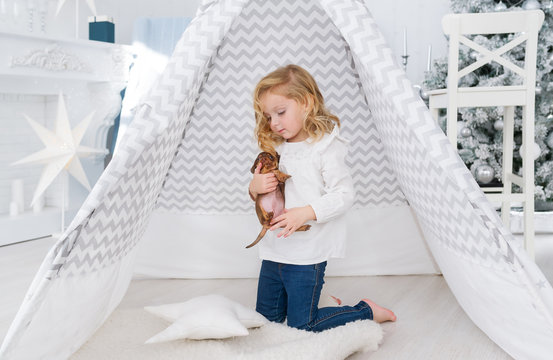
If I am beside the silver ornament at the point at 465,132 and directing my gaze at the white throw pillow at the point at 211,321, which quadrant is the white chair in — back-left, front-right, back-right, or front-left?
front-left

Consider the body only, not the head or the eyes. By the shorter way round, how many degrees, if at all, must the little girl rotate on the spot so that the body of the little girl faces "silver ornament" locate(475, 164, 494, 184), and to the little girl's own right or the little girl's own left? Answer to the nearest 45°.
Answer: approximately 180°

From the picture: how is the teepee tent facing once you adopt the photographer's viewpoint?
facing the viewer

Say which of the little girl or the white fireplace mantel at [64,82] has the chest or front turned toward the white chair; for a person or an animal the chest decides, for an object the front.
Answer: the white fireplace mantel

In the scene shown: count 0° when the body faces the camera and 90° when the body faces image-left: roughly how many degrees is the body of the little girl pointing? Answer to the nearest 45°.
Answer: approximately 45°

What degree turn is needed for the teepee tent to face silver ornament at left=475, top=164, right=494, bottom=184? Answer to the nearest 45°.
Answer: approximately 135° to its left

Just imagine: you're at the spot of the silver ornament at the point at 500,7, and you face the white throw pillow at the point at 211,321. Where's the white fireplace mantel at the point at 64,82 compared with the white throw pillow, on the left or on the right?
right

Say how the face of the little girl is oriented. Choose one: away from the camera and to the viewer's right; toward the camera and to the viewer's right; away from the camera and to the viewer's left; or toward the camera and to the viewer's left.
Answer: toward the camera and to the viewer's left

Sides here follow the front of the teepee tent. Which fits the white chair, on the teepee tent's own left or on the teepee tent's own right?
on the teepee tent's own left

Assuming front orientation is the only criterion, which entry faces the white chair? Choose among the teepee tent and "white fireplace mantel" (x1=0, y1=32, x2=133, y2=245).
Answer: the white fireplace mantel

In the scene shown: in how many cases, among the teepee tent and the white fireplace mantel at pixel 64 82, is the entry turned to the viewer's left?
0

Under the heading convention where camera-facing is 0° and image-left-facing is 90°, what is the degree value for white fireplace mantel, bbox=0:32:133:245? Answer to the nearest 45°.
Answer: approximately 315°

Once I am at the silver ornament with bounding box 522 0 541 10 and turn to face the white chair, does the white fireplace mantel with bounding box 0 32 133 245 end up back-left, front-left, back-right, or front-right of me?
front-right

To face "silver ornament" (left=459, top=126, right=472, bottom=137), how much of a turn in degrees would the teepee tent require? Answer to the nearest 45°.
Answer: approximately 135° to its left
